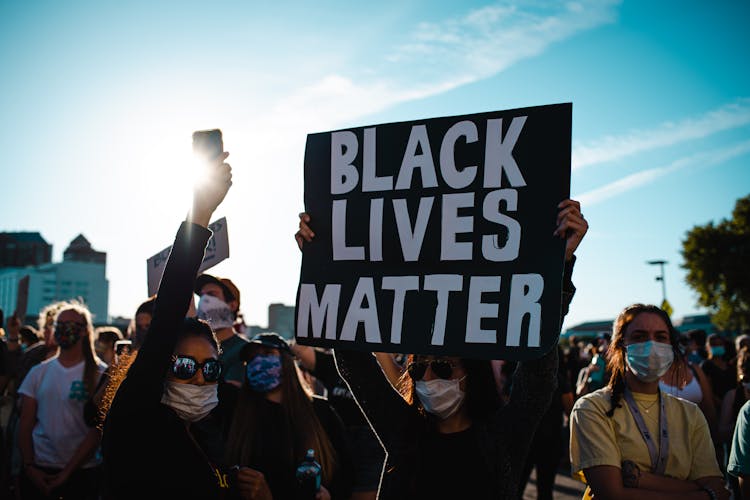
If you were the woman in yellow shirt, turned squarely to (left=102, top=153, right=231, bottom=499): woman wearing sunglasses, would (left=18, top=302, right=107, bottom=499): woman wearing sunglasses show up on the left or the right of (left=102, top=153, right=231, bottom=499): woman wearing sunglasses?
right

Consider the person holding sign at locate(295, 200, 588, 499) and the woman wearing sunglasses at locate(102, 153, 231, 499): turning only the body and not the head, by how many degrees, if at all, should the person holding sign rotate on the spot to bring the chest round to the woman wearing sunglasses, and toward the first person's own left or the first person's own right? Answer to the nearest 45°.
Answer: approximately 45° to the first person's own right

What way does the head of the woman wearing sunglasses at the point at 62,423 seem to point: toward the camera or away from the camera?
toward the camera

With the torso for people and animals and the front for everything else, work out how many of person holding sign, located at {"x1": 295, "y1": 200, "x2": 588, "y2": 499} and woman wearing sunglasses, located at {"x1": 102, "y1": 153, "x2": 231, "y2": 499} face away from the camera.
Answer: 0

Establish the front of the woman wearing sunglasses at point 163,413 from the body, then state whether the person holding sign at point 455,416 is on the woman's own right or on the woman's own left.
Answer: on the woman's own left

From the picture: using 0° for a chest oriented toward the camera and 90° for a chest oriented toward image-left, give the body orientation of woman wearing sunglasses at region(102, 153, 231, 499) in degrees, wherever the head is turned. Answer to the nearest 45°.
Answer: approximately 315°

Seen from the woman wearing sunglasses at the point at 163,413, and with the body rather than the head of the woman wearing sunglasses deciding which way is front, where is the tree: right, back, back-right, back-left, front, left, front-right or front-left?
left

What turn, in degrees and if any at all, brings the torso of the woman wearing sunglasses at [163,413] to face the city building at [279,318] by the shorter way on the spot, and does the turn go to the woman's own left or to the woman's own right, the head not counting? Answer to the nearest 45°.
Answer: approximately 135° to the woman's own left

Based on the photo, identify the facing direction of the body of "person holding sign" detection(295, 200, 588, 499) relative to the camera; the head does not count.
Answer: toward the camera

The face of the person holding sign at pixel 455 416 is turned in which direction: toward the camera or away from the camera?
toward the camera

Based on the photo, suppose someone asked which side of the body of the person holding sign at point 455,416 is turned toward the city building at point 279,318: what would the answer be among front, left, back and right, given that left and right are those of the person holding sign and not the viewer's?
back
